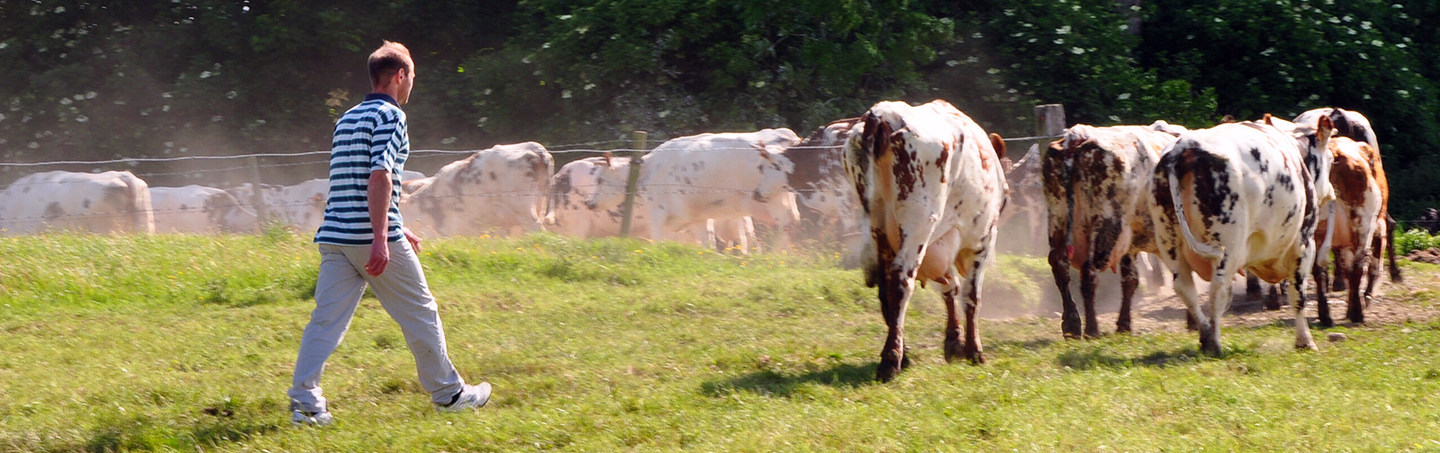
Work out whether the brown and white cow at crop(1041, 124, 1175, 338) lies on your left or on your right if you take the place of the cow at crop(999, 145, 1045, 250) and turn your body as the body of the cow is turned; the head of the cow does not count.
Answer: on your right

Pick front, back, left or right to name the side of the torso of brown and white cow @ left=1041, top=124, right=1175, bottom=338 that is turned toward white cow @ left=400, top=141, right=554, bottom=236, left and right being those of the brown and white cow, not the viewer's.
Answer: left

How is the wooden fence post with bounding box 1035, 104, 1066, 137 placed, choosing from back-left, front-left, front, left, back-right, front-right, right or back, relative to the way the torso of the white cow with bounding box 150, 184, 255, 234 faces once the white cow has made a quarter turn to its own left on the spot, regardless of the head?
back-right

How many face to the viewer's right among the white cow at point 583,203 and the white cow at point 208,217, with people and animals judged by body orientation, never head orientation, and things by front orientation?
2

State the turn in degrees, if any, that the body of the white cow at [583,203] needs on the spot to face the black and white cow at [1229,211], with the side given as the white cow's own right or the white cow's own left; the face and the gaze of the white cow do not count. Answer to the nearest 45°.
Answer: approximately 45° to the white cow's own right

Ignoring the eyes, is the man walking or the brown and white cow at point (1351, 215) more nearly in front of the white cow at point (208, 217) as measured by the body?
the brown and white cow

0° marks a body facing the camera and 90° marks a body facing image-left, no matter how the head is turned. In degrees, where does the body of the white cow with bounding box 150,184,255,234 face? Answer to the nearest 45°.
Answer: approximately 270°

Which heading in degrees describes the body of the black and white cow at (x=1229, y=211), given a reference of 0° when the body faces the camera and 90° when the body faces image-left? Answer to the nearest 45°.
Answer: approximately 225°

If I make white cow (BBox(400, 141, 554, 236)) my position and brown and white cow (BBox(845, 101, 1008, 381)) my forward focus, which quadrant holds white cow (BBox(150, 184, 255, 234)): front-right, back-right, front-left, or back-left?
back-right

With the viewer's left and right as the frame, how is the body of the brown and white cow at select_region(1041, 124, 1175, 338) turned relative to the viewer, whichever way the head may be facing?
facing away from the viewer and to the right of the viewer

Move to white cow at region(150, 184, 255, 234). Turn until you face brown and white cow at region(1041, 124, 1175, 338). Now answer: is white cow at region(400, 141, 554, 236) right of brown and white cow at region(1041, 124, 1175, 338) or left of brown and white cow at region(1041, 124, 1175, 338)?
left
